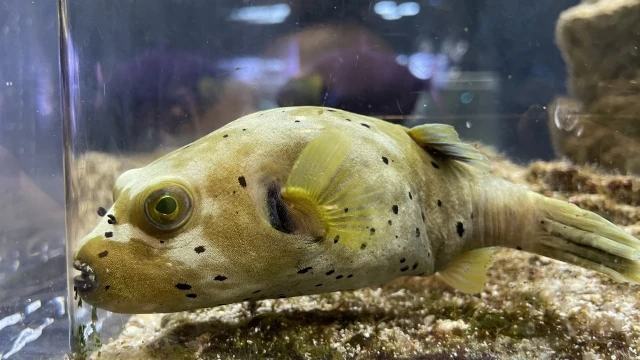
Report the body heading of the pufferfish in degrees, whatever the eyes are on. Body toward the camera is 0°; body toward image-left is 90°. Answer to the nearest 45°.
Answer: approximately 90°

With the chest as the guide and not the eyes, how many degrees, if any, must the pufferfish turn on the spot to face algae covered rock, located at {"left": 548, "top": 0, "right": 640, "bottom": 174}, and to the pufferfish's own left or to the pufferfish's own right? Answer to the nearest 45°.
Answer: approximately 135° to the pufferfish's own right
